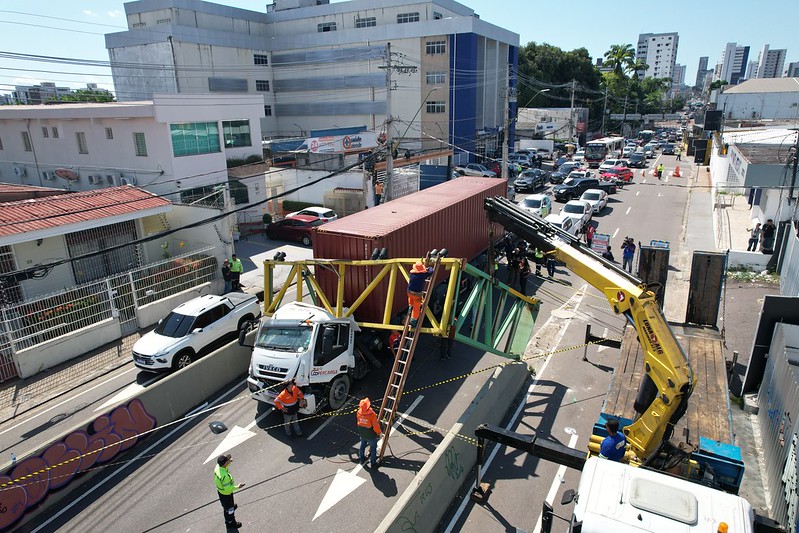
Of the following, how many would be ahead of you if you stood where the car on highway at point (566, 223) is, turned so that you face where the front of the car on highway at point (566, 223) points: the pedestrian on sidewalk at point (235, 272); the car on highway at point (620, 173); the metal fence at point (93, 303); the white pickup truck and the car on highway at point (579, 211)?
3

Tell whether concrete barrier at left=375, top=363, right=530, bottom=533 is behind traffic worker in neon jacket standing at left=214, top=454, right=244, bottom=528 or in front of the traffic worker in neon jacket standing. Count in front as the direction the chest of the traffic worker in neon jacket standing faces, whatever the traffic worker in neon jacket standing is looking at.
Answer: in front

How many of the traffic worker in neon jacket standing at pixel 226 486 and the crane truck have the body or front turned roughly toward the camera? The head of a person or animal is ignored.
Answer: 1

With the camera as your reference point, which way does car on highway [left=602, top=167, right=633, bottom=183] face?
facing the viewer and to the left of the viewer

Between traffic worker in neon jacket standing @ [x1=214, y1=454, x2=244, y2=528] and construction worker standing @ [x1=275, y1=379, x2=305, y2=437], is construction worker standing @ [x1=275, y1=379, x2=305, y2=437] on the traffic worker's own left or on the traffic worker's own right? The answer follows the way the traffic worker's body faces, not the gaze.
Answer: on the traffic worker's own left

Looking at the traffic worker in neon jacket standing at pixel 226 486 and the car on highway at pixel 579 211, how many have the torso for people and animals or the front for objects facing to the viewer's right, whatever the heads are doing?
1

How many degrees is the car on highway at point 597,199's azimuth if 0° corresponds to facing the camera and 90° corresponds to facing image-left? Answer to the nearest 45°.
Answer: approximately 45°

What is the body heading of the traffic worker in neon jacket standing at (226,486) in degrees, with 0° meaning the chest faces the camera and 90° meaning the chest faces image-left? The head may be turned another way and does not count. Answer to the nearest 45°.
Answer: approximately 270°
